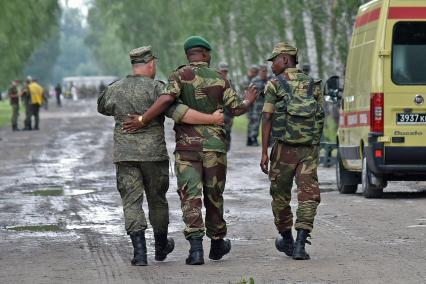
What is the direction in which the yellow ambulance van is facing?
away from the camera

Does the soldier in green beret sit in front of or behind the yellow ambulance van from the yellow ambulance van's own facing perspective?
behind

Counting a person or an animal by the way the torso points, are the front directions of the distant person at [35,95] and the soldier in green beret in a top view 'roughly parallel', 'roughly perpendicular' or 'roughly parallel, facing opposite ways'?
roughly perpendicular

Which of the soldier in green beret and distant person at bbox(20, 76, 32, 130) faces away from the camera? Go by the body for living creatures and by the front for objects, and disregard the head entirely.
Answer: the soldier in green beret

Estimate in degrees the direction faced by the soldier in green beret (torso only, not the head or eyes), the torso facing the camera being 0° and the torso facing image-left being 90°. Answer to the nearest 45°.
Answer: approximately 180°

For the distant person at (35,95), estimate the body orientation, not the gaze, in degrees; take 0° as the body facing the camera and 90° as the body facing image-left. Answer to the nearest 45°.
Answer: approximately 90°
